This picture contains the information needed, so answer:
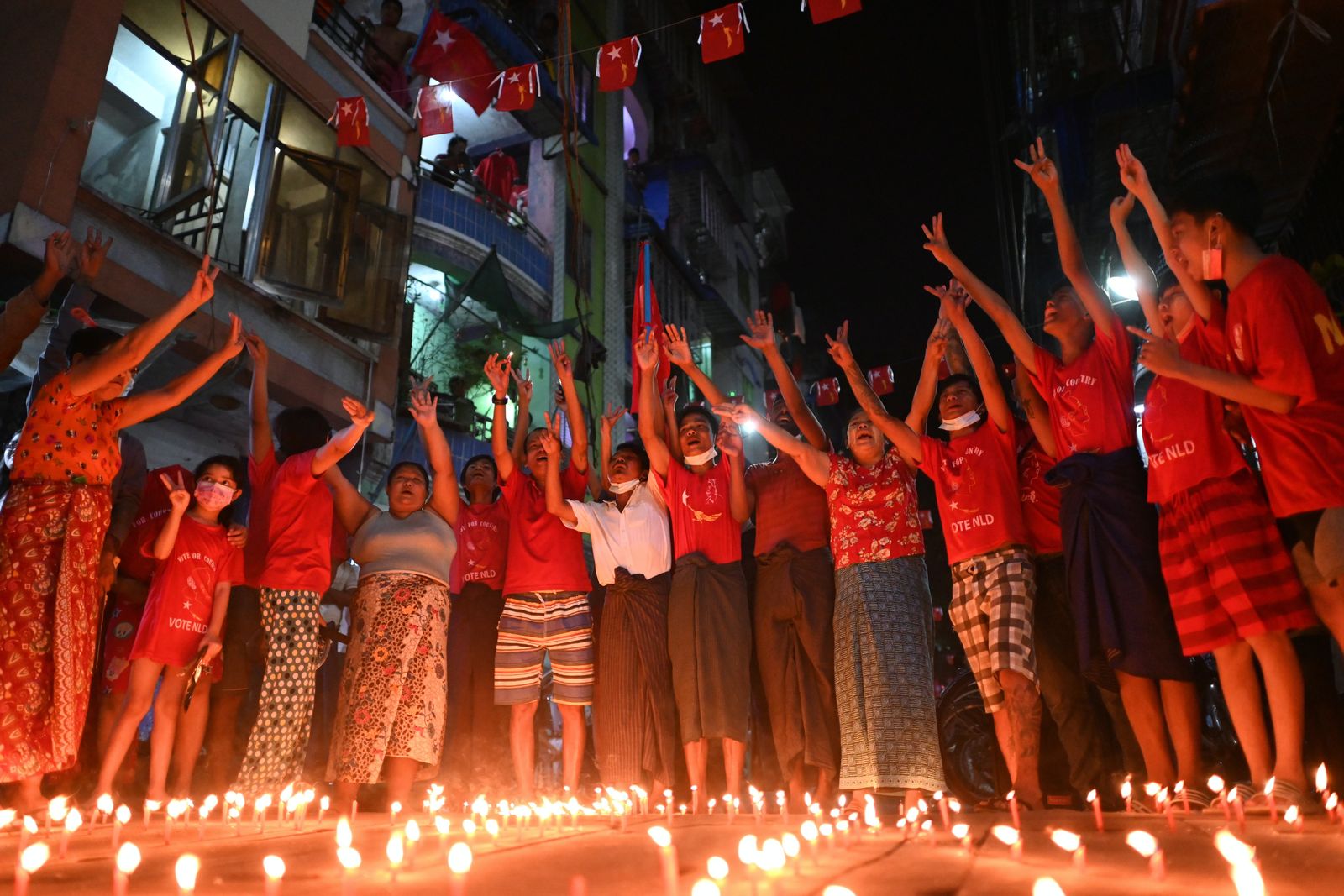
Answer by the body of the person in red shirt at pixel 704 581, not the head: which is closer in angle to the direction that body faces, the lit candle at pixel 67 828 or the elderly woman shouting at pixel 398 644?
the lit candle

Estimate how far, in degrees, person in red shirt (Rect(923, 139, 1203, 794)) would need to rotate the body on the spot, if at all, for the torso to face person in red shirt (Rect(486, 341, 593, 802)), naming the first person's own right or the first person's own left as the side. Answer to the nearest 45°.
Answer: approximately 45° to the first person's own right

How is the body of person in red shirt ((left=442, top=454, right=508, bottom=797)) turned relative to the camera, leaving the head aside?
toward the camera

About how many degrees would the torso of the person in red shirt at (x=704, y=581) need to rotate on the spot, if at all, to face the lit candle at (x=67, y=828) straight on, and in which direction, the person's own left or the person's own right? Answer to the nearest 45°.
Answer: approximately 45° to the person's own right

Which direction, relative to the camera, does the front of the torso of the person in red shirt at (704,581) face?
toward the camera

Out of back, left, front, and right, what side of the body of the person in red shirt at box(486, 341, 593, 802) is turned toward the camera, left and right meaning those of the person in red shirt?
front

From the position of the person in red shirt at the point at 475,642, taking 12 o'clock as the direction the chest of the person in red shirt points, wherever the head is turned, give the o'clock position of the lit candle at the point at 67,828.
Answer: The lit candle is roughly at 1 o'clock from the person in red shirt.

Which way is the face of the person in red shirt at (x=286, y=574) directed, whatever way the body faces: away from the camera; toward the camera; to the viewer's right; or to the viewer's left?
away from the camera

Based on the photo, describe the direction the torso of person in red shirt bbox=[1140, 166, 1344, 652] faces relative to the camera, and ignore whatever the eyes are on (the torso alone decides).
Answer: to the viewer's left

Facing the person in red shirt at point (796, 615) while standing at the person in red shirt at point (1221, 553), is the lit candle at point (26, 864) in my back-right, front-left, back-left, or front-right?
front-left

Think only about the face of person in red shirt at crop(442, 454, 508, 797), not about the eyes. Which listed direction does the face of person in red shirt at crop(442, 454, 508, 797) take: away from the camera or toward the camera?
toward the camera

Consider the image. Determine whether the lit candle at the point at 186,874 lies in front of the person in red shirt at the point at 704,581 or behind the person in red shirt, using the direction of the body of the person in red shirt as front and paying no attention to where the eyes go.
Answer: in front
